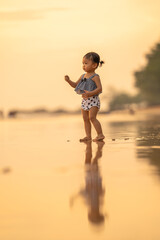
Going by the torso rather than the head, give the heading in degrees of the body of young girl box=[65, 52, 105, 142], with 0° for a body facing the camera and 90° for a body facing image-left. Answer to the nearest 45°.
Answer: approximately 45°
